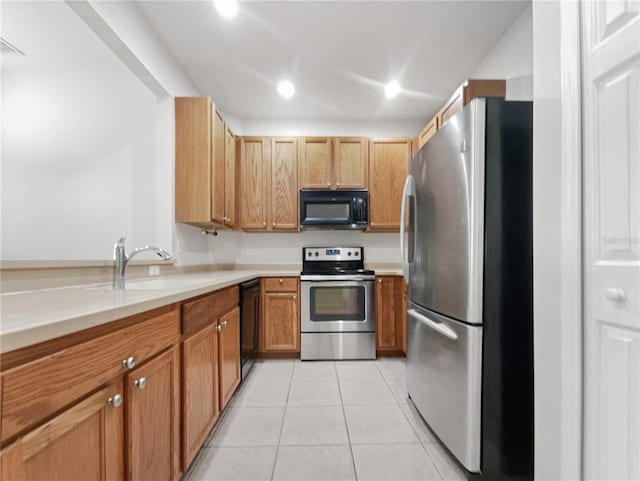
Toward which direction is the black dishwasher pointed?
to the viewer's right

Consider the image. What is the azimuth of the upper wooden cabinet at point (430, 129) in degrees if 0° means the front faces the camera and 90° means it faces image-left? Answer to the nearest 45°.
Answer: approximately 90°

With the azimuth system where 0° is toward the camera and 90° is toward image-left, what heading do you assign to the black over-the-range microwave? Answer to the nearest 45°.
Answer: approximately 0°

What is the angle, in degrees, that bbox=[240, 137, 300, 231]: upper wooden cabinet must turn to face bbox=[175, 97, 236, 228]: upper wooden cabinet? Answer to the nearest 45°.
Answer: approximately 45° to its right

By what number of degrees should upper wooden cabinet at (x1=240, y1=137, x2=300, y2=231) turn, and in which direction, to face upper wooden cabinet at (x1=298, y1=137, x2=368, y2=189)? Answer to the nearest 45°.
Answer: approximately 90° to its left

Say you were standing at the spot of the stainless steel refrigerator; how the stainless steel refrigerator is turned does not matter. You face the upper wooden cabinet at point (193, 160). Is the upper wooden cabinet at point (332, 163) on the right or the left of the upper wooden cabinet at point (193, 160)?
right
